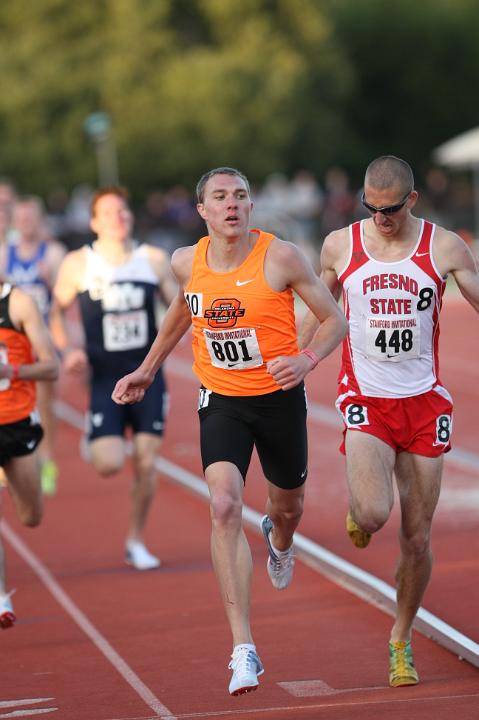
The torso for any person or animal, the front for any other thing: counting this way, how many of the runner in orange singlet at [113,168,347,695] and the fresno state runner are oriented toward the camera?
2

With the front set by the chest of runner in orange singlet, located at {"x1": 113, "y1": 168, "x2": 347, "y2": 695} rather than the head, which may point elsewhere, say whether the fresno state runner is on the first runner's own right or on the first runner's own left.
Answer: on the first runner's own left

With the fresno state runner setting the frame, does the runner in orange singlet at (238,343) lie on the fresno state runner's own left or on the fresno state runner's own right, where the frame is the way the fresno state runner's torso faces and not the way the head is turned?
on the fresno state runner's own right

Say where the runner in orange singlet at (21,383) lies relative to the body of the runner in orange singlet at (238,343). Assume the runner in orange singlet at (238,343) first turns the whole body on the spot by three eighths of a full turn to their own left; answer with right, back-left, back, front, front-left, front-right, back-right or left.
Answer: left
